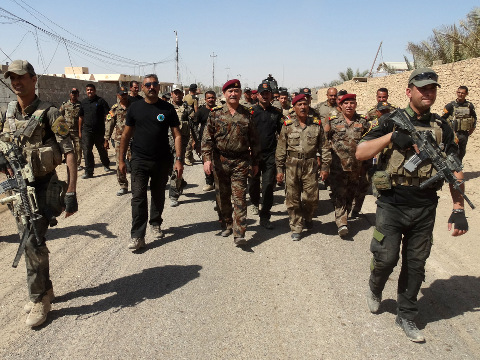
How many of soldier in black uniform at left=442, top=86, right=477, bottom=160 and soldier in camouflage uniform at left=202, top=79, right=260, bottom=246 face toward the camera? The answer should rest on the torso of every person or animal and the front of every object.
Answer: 2

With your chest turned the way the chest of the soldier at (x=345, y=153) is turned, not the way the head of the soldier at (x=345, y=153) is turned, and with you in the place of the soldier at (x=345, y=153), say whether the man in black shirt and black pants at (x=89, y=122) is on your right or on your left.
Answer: on your right

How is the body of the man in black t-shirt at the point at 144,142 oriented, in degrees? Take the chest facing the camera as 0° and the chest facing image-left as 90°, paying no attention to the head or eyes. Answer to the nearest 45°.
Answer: approximately 0°

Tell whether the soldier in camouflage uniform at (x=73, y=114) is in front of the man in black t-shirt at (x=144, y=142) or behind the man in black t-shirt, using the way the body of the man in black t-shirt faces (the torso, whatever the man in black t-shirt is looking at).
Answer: behind

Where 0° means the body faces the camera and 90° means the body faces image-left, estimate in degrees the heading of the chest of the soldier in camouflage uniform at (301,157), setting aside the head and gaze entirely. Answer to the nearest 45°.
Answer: approximately 0°

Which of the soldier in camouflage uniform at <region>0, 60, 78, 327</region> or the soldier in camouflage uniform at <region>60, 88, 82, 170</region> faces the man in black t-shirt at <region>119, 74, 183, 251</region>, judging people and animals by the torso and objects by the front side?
the soldier in camouflage uniform at <region>60, 88, 82, 170</region>

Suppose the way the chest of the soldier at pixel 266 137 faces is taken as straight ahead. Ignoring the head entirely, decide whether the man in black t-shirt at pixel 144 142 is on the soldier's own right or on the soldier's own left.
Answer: on the soldier's own right

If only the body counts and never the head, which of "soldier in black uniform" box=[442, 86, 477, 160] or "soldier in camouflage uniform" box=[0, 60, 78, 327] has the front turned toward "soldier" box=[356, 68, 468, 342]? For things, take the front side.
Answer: "soldier in black uniform" box=[442, 86, 477, 160]
